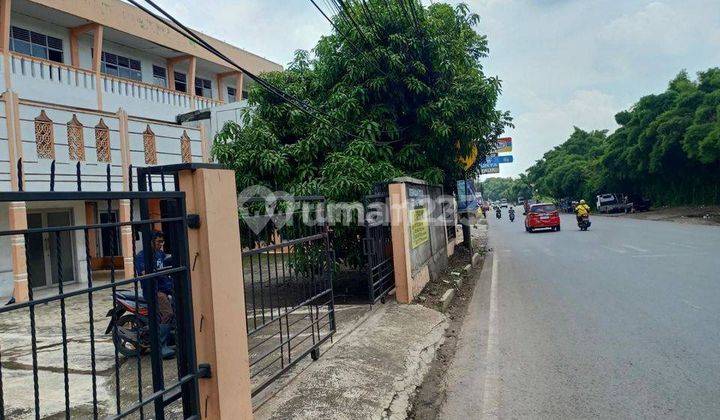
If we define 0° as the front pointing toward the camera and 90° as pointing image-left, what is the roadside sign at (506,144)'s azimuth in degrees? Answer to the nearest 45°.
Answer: approximately 0°

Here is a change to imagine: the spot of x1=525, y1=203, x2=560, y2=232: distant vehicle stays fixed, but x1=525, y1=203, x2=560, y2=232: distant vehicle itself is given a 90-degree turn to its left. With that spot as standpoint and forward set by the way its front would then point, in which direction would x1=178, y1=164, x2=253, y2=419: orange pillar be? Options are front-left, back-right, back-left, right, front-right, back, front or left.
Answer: left

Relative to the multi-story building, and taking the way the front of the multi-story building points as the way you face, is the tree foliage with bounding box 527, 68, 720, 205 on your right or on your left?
on your left

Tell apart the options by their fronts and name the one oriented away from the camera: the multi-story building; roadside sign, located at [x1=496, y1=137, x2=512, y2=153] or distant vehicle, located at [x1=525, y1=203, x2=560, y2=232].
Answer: the distant vehicle

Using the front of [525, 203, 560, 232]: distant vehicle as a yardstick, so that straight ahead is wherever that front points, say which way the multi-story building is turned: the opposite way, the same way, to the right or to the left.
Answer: to the right

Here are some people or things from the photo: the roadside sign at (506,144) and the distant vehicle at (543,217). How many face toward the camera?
1

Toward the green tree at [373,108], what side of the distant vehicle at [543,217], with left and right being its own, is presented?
back

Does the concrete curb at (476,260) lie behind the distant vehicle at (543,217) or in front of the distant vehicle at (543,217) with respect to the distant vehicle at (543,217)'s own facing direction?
behind

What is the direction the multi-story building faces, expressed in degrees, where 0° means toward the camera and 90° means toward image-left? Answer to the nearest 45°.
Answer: approximately 315°

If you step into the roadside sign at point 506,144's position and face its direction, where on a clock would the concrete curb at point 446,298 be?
The concrete curb is roughly at 12 o'clock from the roadside sign.

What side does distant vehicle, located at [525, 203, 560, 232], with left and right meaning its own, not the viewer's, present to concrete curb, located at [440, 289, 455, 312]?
back

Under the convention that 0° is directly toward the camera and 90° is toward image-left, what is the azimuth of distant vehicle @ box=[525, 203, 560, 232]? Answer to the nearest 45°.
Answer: approximately 180°

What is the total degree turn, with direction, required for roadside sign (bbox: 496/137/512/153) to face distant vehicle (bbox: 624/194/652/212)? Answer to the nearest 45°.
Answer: approximately 135° to its left

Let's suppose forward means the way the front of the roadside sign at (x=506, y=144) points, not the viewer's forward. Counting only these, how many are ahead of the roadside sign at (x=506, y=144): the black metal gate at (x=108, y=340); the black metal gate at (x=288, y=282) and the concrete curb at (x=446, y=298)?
3

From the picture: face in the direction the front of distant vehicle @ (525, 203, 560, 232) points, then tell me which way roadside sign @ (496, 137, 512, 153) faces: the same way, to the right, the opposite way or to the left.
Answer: the opposite way

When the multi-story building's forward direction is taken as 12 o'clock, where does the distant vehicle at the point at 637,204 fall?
The distant vehicle is roughly at 10 o'clock from the multi-story building.
